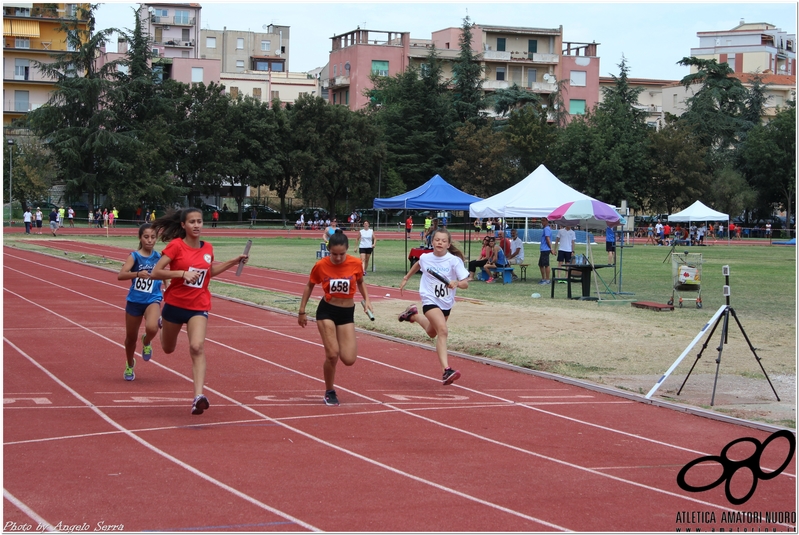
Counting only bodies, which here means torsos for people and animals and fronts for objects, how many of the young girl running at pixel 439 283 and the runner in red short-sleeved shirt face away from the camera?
0

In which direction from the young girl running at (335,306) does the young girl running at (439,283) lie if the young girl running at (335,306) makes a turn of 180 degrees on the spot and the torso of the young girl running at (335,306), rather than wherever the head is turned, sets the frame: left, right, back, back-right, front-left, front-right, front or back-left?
front-right

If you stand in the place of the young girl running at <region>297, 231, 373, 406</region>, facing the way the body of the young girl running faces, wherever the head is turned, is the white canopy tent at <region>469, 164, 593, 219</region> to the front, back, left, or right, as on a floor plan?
back

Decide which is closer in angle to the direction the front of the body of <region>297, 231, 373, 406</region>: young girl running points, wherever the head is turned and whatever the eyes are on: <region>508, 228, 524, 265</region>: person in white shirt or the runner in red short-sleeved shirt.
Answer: the runner in red short-sleeved shirt

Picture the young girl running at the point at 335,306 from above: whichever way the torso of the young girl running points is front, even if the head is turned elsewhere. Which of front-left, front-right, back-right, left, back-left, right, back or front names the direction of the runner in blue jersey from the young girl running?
back-right

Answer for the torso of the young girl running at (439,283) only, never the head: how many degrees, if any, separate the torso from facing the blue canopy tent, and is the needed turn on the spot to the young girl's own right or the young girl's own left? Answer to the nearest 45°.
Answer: approximately 135° to the young girl's own left

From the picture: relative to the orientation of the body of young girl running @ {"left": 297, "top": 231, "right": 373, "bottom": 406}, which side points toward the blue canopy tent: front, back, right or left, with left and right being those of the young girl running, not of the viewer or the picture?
back
